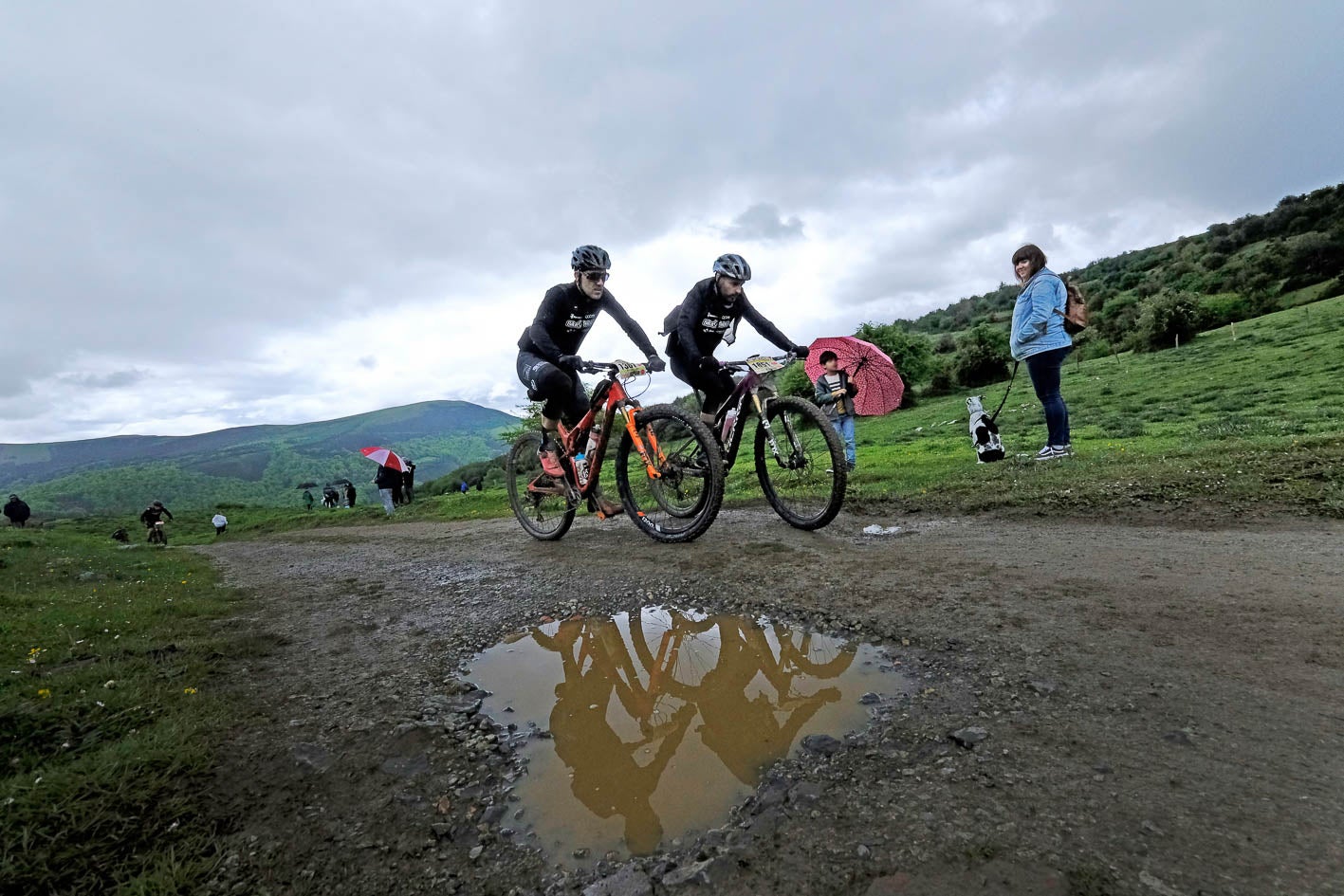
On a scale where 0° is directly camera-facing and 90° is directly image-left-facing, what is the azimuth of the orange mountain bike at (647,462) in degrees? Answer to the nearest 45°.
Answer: approximately 315°

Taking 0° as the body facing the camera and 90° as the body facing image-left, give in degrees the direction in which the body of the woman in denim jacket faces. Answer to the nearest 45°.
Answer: approximately 90°

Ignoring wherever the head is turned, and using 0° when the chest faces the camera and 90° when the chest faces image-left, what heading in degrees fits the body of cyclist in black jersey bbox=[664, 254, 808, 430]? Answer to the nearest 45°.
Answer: approximately 315°

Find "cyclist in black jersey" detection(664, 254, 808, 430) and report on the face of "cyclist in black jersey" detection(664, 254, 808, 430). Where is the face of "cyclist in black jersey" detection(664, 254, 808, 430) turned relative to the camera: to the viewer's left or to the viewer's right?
to the viewer's right

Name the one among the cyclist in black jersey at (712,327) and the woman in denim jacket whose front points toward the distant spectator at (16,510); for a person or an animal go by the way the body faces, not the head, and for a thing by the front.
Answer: the woman in denim jacket

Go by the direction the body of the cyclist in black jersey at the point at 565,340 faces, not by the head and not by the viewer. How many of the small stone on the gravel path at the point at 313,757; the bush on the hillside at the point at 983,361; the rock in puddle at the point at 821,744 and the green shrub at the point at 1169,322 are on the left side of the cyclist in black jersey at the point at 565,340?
2

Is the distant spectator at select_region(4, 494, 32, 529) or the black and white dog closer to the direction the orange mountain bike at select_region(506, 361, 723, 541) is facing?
the black and white dog

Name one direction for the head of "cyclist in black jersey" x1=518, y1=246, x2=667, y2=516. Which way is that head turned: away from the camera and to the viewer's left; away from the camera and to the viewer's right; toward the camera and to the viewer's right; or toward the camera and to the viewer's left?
toward the camera and to the viewer's right

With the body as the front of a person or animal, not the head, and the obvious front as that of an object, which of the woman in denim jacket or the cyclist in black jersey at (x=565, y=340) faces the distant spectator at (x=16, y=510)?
the woman in denim jacket

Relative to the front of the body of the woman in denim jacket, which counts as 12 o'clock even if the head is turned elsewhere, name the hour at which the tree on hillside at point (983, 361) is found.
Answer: The tree on hillside is roughly at 3 o'clock from the woman in denim jacket.

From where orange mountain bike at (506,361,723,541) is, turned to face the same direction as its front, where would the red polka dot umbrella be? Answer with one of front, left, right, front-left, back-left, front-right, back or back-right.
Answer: left

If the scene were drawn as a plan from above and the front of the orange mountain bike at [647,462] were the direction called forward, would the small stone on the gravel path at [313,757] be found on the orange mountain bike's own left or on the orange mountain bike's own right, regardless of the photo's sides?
on the orange mountain bike's own right

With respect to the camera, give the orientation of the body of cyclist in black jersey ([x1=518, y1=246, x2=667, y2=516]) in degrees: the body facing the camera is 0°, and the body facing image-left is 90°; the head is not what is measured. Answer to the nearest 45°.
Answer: approximately 315°

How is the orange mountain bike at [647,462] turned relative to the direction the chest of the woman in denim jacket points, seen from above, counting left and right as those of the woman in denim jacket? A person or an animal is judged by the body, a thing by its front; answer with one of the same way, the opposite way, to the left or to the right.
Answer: the opposite way
